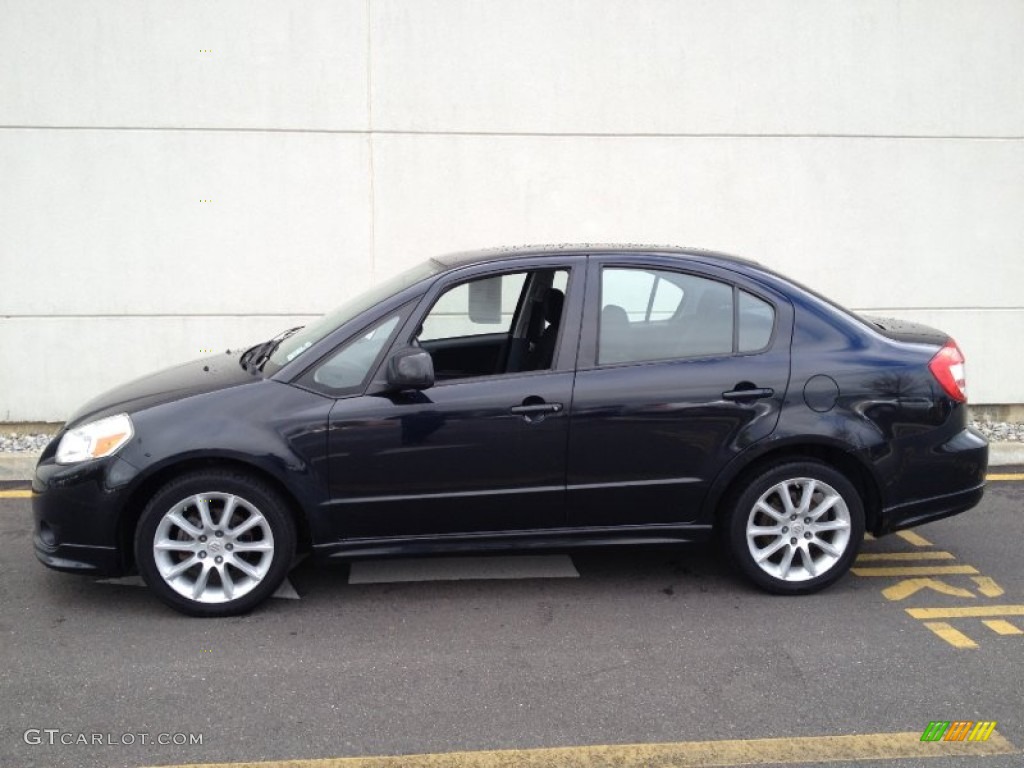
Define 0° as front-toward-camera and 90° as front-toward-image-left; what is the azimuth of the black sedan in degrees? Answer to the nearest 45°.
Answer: approximately 90°
